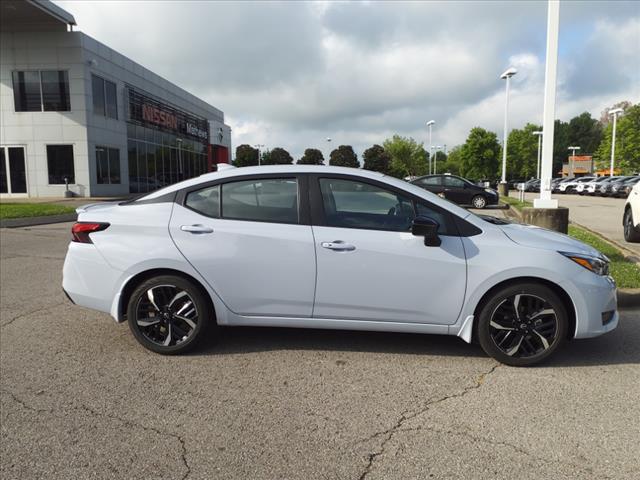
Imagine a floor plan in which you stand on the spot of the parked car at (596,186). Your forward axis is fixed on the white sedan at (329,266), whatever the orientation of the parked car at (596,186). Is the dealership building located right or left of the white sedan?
right

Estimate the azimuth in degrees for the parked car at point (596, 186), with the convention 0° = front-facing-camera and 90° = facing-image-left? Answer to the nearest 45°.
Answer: approximately 45°

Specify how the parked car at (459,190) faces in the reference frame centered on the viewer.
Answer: facing to the right of the viewer

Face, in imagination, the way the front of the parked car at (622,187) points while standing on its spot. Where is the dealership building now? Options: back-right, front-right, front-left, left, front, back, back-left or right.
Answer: front

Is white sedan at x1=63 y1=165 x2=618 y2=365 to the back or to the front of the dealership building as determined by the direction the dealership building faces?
to the front

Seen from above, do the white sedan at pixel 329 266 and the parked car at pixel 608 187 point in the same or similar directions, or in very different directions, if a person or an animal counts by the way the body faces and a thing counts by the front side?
very different directions

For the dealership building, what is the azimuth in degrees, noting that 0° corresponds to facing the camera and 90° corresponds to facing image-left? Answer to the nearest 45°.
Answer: approximately 315°

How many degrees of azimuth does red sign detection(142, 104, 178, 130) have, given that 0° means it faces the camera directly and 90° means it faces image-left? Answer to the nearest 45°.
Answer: approximately 315°

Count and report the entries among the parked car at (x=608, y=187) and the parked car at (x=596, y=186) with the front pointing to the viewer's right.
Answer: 0

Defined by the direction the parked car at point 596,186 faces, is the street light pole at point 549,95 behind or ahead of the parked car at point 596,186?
ahead

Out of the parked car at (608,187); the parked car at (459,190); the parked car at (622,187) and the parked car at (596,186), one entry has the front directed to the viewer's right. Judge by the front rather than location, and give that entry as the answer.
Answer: the parked car at (459,190)

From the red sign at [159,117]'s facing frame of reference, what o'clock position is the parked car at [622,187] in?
The parked car is roughly at 11 o'clock from the red sign.

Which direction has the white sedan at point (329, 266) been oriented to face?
to the viewer's right

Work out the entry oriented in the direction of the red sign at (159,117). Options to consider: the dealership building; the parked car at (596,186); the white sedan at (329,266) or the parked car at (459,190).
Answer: the parked car at (596,186)

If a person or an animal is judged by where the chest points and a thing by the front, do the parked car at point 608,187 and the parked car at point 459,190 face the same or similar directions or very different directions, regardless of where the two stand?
very different directions

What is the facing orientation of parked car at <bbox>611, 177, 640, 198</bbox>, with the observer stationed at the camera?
facing the viewer and to the left of the viewer
